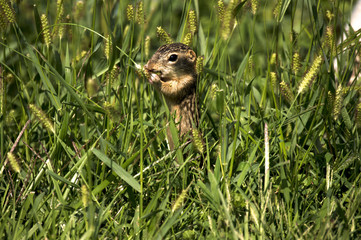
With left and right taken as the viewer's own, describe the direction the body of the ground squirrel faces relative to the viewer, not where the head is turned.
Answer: facing to the left of the viewer
